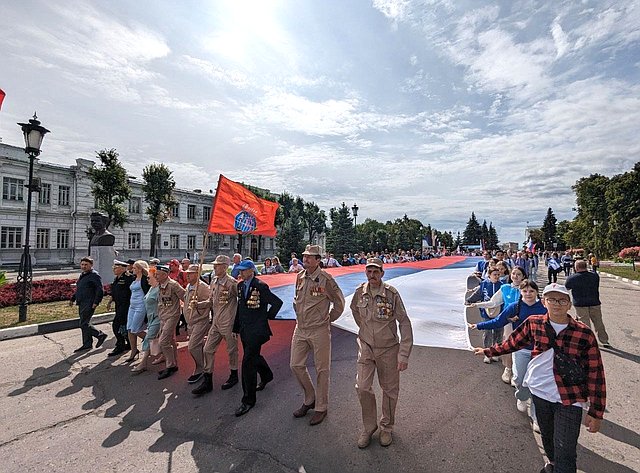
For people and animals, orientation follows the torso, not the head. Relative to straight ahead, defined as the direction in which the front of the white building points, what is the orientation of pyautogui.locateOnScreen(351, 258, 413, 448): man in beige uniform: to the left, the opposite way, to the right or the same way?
to the right

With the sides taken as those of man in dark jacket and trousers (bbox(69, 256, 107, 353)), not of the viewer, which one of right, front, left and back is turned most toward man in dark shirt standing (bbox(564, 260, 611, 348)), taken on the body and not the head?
left

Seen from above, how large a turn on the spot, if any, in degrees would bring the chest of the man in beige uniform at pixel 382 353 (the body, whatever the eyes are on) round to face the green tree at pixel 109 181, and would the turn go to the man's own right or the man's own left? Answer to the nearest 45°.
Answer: approximately 135° to the man's own right

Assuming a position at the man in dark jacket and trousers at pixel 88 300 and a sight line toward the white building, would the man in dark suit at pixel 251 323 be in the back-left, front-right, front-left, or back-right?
back-right

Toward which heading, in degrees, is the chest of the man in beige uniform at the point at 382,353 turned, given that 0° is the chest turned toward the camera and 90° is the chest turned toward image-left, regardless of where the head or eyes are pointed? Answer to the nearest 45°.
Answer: approximately 0°

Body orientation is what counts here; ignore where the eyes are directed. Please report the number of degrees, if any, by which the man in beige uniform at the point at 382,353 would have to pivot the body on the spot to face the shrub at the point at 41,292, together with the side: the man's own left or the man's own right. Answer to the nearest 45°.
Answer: approximately 135° to the man's own right

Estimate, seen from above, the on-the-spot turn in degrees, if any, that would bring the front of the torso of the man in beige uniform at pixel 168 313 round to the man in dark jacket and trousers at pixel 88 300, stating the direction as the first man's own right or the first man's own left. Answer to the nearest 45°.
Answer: approximately 90° to the first man's own right

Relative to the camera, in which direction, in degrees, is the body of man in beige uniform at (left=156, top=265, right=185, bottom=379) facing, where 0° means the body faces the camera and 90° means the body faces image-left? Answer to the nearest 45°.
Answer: approximately 45°
